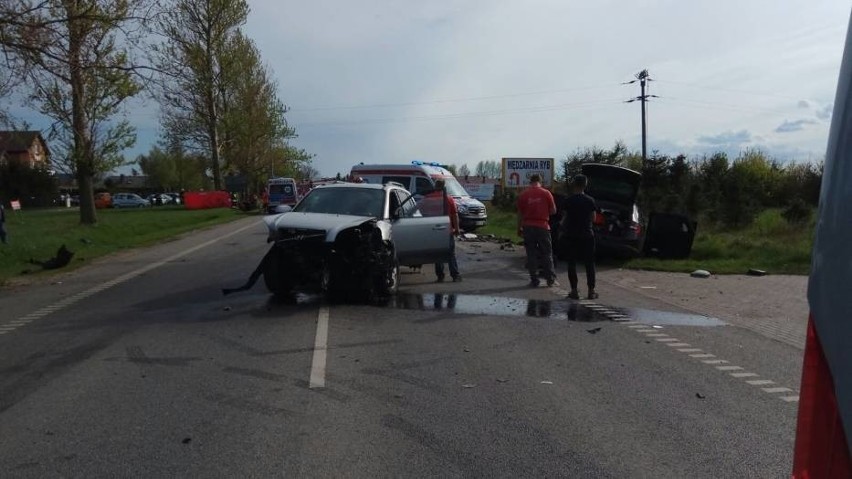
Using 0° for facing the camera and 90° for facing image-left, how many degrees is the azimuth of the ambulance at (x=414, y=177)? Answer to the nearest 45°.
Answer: approximately 315°

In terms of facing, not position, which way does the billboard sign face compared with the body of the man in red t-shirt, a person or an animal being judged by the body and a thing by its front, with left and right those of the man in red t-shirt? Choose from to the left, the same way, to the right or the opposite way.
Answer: the opposite way

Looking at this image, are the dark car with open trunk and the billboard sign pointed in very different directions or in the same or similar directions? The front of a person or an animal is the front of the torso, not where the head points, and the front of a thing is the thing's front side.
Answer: very different directions

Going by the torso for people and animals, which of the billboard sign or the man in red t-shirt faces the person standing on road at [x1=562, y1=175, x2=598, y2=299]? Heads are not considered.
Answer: the billboard sign

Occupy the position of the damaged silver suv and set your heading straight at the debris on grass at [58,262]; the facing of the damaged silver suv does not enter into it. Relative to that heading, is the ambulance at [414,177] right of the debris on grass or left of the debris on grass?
right

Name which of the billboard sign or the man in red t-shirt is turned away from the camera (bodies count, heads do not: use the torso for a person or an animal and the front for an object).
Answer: the man in red t-shirt

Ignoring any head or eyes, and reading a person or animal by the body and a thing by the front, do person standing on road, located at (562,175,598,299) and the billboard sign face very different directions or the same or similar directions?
very different directions

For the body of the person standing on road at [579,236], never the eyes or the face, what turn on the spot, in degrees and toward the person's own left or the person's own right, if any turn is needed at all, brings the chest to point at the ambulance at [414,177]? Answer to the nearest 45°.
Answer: approximately 45° to the person's own left

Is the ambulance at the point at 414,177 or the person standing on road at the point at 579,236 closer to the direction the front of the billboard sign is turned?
the person standing on road

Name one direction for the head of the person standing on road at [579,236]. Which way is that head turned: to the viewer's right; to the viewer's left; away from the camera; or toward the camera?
away from the camera
